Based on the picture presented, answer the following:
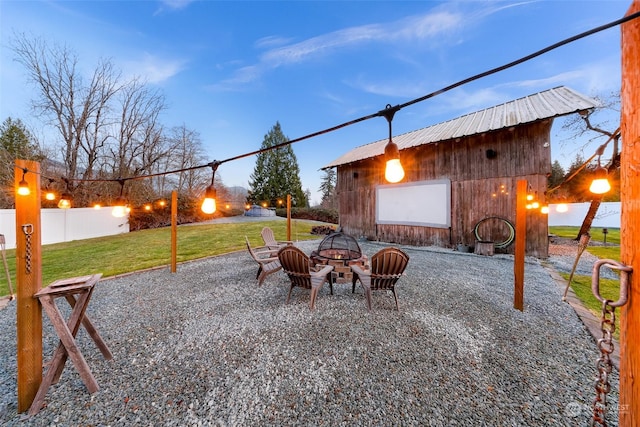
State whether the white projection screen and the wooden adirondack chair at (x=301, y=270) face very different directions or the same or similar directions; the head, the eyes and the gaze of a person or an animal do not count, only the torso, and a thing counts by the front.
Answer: very different directions

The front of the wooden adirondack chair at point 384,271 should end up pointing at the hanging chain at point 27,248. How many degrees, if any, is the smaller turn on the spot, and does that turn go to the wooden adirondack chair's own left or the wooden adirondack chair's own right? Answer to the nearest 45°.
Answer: approximately 90° to the wooden adirondack chair's own left

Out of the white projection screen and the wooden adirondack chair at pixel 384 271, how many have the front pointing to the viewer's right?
0

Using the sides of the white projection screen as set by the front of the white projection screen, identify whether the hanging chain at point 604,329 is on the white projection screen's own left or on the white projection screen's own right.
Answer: on the white projection screen's own left

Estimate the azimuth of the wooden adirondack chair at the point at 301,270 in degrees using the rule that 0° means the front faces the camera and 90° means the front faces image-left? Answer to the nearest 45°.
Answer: approximately 225°

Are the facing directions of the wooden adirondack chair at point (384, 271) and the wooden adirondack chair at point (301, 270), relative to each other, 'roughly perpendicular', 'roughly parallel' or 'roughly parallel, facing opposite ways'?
roughly perpendicular

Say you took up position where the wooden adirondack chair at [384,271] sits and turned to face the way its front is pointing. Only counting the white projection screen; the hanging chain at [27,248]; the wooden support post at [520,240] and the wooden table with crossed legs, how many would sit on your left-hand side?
2

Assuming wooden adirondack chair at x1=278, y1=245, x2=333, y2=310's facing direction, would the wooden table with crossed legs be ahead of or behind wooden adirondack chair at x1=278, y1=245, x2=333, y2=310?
behind

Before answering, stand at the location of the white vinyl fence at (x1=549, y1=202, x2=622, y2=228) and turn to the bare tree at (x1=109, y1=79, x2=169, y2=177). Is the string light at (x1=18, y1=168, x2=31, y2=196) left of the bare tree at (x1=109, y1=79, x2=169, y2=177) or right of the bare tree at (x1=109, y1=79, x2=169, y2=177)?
left

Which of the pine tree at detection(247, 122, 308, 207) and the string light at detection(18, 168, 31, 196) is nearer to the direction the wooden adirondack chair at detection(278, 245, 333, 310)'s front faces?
the pine tree

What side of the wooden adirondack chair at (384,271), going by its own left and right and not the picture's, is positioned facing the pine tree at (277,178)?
front

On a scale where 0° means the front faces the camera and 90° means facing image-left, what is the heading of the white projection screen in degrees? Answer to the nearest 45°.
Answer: approximately 45°

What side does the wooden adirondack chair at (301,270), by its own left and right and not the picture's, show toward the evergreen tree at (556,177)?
front

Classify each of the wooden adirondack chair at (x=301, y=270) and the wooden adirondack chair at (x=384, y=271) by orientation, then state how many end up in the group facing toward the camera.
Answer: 0

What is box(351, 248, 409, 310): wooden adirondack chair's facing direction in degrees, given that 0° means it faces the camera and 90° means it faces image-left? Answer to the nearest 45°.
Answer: approximately 135°
